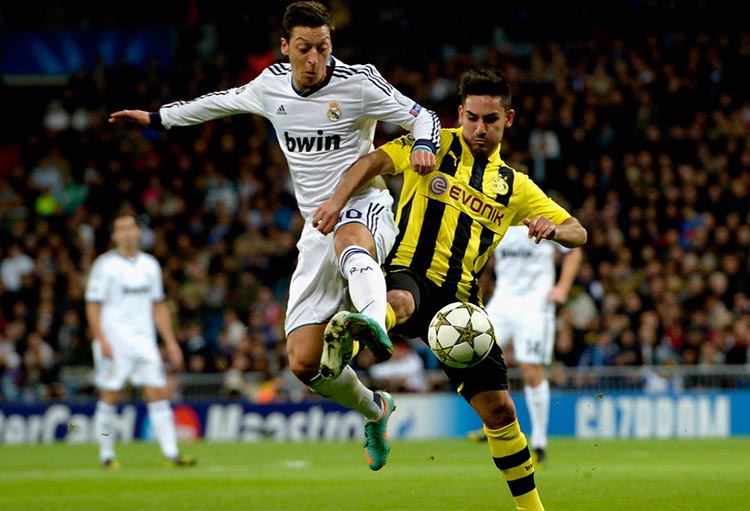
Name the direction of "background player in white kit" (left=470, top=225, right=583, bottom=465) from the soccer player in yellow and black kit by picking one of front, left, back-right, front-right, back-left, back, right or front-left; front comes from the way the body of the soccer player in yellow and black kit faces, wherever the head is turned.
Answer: back

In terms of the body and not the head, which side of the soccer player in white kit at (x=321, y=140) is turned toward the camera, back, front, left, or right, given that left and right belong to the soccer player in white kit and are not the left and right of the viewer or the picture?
front

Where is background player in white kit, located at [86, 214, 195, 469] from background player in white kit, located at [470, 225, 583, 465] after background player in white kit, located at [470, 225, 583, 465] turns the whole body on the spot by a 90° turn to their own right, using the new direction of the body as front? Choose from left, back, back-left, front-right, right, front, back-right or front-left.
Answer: front-left

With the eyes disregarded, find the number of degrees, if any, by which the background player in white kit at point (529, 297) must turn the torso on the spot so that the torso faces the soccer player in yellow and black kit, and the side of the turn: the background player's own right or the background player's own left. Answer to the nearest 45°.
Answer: approximately 45° to the background player's own left

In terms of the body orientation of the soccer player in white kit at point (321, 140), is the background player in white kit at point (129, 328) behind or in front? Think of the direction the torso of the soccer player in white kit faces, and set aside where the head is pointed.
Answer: behind

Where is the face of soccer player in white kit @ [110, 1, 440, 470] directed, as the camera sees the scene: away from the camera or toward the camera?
toward the camera

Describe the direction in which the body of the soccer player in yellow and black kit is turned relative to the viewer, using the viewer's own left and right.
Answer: facing the viewer

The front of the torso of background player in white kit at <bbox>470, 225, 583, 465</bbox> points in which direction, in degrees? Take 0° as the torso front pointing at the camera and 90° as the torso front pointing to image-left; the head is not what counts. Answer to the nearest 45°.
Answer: approximately 45°

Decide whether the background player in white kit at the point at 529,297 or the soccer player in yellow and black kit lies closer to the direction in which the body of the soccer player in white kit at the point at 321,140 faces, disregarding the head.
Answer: the soccer player in yellow and black kit

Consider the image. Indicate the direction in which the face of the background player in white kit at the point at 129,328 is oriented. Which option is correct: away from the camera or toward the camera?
toward the camera

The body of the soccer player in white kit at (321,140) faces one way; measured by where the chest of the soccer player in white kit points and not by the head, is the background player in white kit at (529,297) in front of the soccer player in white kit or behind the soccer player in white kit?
behind
